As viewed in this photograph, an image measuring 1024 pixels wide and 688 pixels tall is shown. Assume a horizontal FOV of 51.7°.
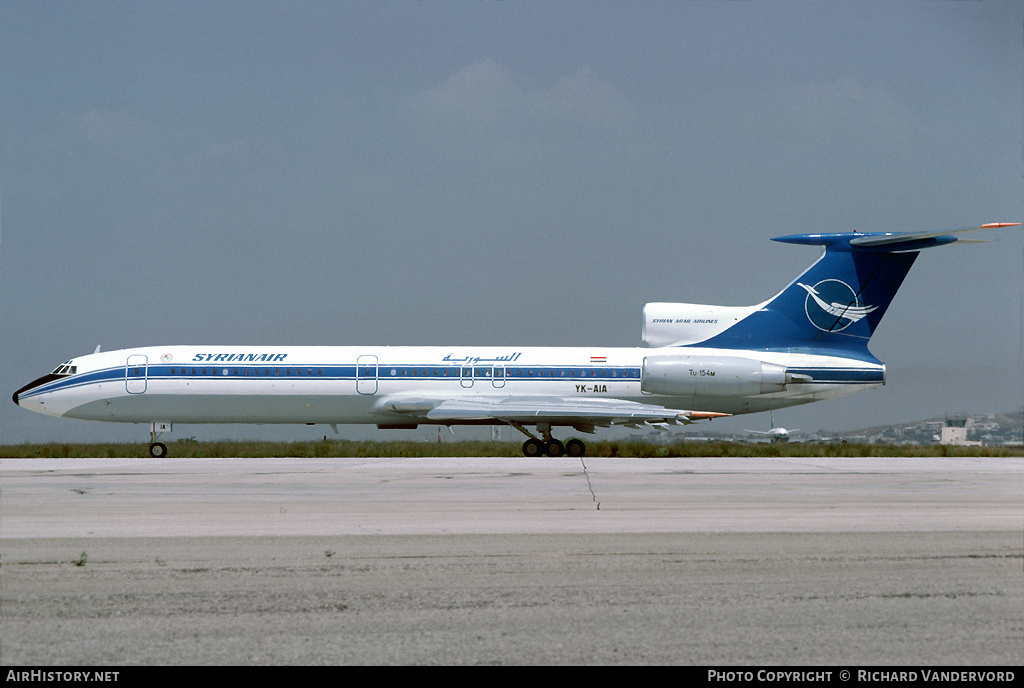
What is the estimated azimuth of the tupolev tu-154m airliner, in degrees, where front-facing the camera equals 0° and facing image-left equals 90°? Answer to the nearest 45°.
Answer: approximately 90°
